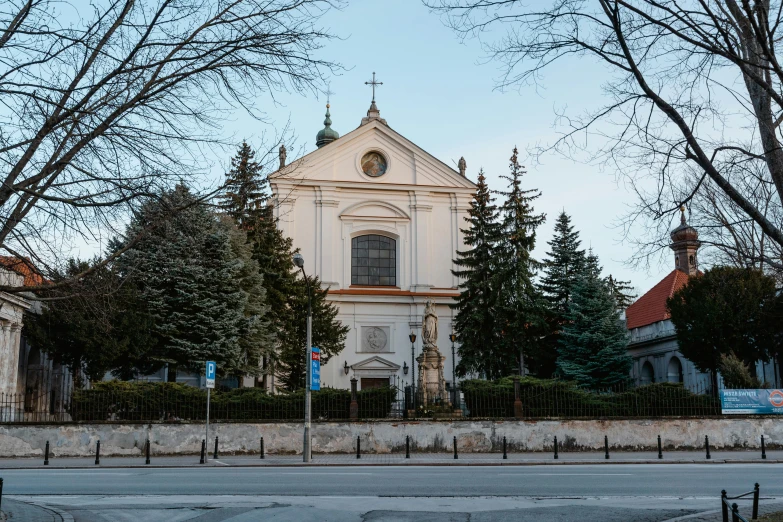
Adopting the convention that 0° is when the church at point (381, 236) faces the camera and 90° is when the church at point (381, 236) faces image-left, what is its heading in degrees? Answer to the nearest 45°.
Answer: approximately 0°

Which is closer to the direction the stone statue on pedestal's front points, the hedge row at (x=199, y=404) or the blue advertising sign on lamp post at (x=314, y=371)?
the blue advertising sign on lamp post

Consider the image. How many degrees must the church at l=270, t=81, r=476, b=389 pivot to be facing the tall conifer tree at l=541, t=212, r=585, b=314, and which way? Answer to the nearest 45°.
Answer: approximately 90° to its left

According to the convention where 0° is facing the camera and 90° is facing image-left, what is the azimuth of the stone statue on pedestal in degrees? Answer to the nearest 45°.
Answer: approximately 0°

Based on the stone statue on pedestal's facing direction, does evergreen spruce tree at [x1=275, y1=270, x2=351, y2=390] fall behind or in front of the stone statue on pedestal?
behind

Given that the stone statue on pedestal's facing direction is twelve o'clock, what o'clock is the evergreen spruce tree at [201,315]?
The evergreen spruce tree is roughly at 4 o'clock from the stone statue on pedestal.

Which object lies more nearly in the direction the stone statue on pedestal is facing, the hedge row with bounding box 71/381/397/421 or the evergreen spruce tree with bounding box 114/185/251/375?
the hedge row

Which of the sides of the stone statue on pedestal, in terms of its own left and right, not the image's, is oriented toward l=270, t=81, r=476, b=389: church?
back

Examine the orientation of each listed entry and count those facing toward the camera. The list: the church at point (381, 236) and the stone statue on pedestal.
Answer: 2

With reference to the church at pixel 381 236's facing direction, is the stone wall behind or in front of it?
in front

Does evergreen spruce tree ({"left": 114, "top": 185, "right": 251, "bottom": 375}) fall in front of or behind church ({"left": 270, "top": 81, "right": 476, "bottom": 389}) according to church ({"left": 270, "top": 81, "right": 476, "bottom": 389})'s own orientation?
in front
